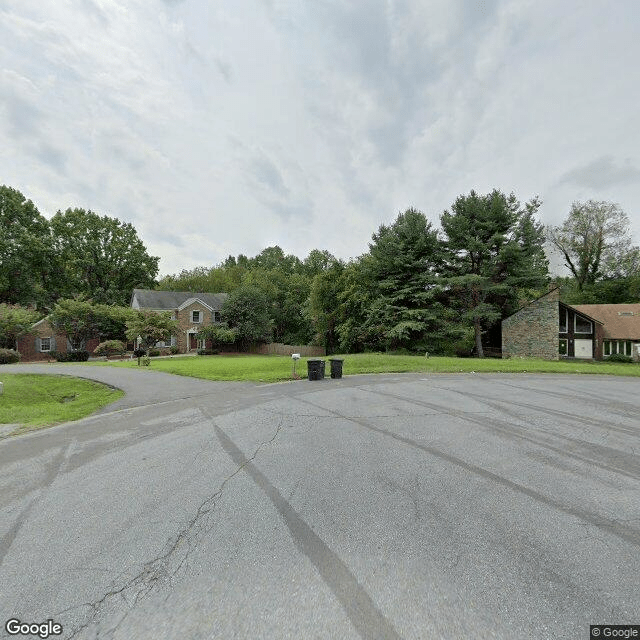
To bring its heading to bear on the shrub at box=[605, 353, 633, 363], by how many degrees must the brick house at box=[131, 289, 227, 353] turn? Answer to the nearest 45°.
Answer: approximately 45° to its left

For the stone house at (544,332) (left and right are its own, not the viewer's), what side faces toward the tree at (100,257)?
right

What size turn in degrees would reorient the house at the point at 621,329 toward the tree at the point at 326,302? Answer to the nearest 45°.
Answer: approximately 45° to its right

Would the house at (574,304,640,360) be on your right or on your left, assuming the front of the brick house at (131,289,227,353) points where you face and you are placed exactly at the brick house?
on your left

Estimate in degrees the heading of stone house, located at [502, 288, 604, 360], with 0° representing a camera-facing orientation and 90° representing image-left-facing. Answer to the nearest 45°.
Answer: approximately 0°
